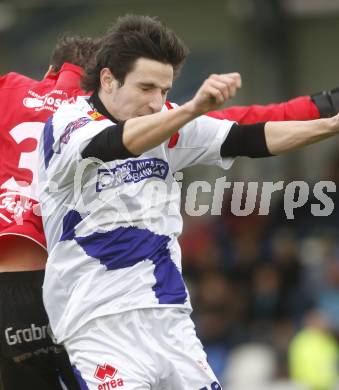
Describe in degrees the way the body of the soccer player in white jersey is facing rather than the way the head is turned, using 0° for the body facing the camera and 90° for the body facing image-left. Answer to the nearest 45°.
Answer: approximately 315°

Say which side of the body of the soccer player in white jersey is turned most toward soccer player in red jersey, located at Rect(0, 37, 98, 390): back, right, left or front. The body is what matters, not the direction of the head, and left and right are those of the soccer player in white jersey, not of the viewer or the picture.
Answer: back

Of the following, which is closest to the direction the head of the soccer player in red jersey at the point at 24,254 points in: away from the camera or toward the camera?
away from the camera
